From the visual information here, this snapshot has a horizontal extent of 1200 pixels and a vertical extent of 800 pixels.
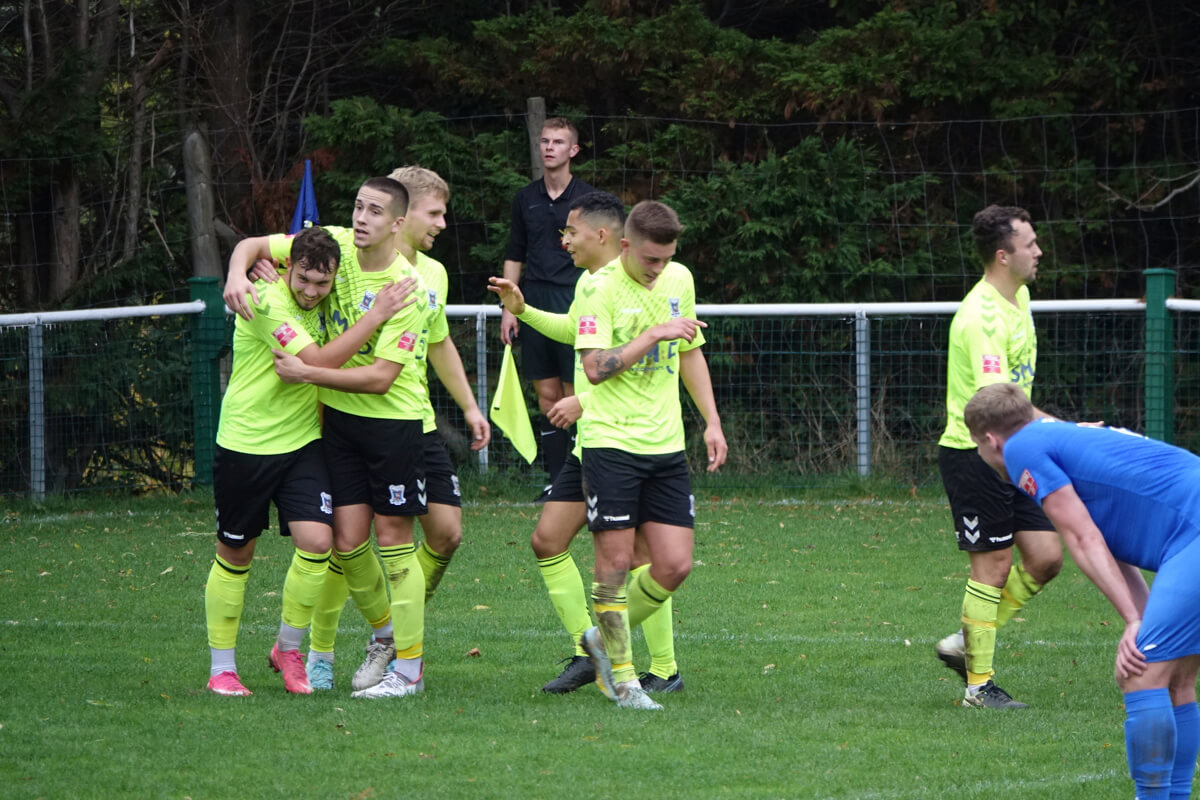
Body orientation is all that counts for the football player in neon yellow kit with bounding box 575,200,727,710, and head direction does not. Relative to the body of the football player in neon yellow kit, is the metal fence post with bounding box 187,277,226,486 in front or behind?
behind

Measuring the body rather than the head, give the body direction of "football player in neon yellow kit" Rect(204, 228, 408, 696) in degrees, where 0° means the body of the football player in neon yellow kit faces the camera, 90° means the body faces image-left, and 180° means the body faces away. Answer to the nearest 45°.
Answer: approximately 315°

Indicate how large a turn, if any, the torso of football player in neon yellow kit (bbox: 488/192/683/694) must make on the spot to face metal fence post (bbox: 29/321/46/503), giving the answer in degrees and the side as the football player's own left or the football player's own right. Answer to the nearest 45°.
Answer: approximately 45° to the football player's own right

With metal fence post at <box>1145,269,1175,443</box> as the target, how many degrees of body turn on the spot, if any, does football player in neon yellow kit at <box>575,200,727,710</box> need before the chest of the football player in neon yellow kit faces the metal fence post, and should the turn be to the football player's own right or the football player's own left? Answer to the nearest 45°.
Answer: approximately 90° to the football player's own left

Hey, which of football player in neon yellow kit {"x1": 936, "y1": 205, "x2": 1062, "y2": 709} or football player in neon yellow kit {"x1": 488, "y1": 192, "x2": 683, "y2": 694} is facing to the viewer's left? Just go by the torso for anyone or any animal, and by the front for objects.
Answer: football player in neon yellow kit {"x1": 488, "y1": 192, "x2": 683, "y2": 694}

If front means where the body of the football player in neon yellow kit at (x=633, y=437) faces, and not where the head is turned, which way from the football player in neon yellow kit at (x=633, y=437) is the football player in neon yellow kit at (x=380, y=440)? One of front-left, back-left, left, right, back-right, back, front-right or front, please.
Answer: back-right

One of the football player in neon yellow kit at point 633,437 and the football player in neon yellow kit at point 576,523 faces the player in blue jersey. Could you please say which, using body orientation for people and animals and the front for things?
the football player in neon yellow kit at point 633,437

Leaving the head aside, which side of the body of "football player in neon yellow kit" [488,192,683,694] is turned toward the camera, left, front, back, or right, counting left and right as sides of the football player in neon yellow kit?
left

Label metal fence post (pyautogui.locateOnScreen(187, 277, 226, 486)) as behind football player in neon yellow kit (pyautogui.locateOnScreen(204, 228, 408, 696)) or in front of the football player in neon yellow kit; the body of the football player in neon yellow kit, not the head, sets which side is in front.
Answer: behind

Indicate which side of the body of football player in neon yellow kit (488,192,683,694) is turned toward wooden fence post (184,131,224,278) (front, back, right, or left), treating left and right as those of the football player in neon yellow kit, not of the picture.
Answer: right

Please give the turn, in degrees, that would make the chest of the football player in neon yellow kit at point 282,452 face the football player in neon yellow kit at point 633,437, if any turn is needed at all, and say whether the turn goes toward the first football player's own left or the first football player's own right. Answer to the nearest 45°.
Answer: approximately 45° to the first football player's own left

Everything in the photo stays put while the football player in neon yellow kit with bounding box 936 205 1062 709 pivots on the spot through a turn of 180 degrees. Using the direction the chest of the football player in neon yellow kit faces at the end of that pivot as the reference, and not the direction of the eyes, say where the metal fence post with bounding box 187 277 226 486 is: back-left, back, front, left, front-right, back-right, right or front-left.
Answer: front-right
